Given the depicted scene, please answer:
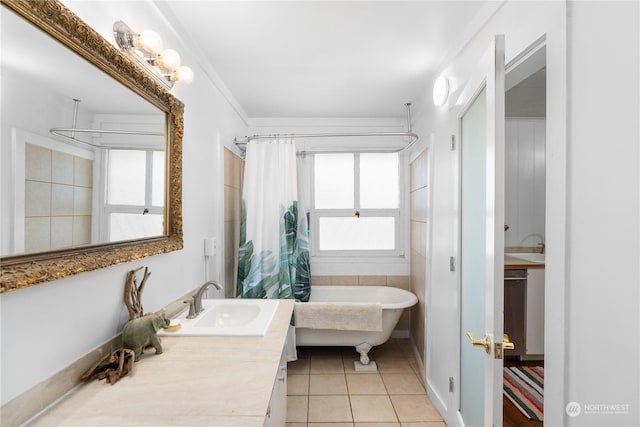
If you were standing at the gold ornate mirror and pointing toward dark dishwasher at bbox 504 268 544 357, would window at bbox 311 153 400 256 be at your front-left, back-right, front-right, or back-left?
front-left

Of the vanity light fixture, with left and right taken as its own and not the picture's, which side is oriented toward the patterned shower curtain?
left

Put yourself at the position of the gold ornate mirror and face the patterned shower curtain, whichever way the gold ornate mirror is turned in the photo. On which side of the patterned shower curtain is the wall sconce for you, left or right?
right

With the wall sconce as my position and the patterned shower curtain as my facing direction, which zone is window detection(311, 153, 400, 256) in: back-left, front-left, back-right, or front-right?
front-right

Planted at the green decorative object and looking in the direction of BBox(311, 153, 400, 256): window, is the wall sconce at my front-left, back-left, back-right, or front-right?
front-right

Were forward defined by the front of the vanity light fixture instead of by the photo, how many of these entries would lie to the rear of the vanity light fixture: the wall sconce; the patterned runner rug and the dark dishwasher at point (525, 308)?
0

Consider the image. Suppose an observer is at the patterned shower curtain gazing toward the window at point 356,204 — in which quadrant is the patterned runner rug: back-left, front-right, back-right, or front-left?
front-right

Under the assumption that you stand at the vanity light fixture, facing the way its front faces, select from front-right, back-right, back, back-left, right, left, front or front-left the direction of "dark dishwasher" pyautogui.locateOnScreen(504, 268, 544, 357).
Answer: front-left

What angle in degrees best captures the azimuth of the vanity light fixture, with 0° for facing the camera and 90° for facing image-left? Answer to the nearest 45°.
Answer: approximately 315°

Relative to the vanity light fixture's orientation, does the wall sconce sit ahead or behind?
ahead
